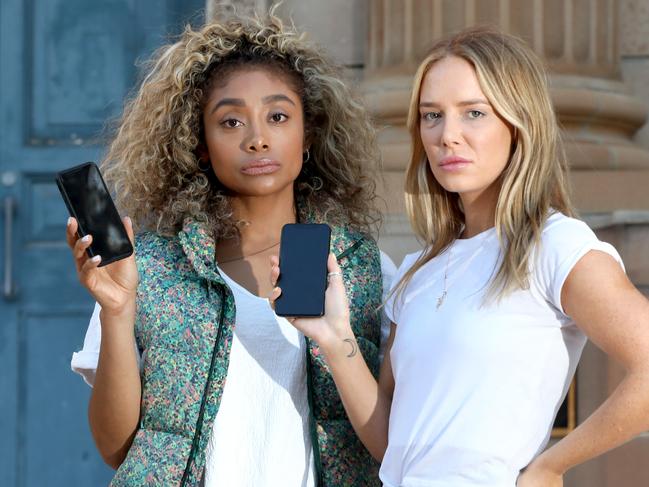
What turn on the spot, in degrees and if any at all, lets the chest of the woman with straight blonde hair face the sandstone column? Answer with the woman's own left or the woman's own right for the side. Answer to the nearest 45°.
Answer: approximately 135° to the woman's own right

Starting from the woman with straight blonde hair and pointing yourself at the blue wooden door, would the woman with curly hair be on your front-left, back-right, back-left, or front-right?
front-left

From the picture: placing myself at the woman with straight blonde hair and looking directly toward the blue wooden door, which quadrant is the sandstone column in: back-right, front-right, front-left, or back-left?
front-right

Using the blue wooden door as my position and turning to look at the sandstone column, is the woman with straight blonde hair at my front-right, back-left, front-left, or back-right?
front-right

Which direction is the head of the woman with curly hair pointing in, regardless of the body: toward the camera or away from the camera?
toward the camera

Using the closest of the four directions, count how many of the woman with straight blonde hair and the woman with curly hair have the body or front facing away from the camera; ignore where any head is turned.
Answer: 0

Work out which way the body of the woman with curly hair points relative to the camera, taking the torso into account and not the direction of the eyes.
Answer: toward the camera

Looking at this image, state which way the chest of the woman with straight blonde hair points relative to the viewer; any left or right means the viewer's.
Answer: facing the viewer and to the left of the viewer

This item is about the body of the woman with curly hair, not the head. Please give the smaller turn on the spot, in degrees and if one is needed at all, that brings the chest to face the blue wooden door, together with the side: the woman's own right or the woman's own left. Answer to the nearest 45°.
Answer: approximately 180°

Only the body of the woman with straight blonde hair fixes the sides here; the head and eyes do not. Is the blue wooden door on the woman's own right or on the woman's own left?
on the woman's own right
